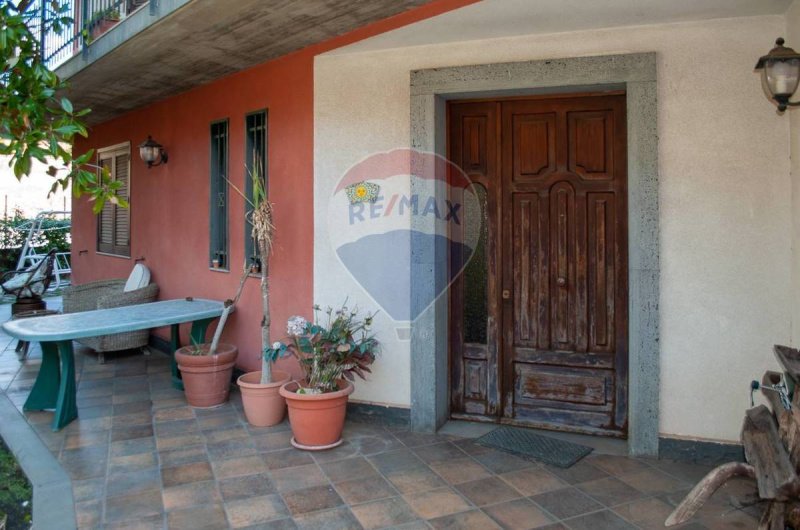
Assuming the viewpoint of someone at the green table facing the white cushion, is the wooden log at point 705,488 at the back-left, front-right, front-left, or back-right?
back-right

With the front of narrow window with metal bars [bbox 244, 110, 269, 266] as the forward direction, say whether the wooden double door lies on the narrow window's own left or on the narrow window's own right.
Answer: on the narrow window's own left

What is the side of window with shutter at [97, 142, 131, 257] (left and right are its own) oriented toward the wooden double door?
left

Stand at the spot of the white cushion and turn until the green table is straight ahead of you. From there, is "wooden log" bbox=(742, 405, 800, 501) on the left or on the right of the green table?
left
